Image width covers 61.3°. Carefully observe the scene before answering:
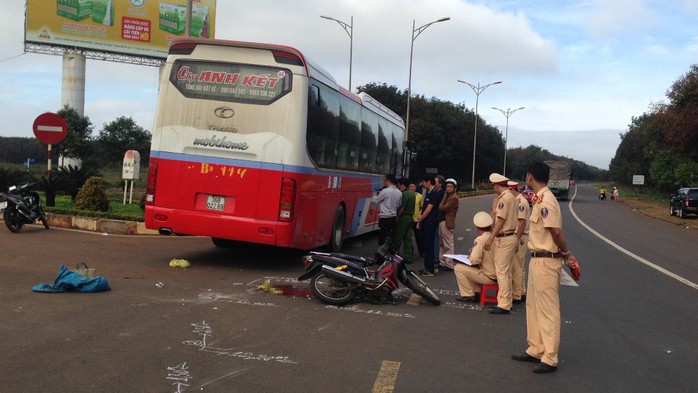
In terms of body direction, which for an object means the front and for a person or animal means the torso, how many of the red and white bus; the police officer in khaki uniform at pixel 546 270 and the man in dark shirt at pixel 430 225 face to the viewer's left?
2

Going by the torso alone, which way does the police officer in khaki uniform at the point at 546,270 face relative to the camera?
to the viewer's left

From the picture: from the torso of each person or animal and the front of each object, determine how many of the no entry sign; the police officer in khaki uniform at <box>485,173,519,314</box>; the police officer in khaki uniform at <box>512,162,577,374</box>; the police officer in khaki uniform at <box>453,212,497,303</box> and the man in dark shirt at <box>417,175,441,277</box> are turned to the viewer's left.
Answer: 4

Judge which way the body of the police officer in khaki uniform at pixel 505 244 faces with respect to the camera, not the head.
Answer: to the viewer's left

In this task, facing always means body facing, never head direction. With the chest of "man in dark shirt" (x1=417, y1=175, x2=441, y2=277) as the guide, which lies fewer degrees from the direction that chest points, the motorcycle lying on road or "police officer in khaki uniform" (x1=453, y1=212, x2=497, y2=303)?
the motorcycle lying on road

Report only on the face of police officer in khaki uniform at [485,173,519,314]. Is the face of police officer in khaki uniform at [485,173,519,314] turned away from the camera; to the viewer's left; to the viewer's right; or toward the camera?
to the viewer's left

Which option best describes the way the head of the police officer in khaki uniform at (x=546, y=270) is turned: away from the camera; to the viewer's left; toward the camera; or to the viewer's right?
to the viewer's left

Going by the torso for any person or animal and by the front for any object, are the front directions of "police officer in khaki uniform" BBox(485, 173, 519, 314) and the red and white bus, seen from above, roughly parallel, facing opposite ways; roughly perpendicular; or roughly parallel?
roughly perpendicular

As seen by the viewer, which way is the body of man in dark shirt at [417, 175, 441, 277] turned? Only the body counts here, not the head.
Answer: to the viewer's left

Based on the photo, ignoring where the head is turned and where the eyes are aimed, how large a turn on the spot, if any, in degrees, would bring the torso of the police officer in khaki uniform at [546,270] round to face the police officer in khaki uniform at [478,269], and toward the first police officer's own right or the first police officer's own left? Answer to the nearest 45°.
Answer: approximately 90° to the first police officer's own right

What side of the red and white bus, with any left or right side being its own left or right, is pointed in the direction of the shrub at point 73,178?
left
